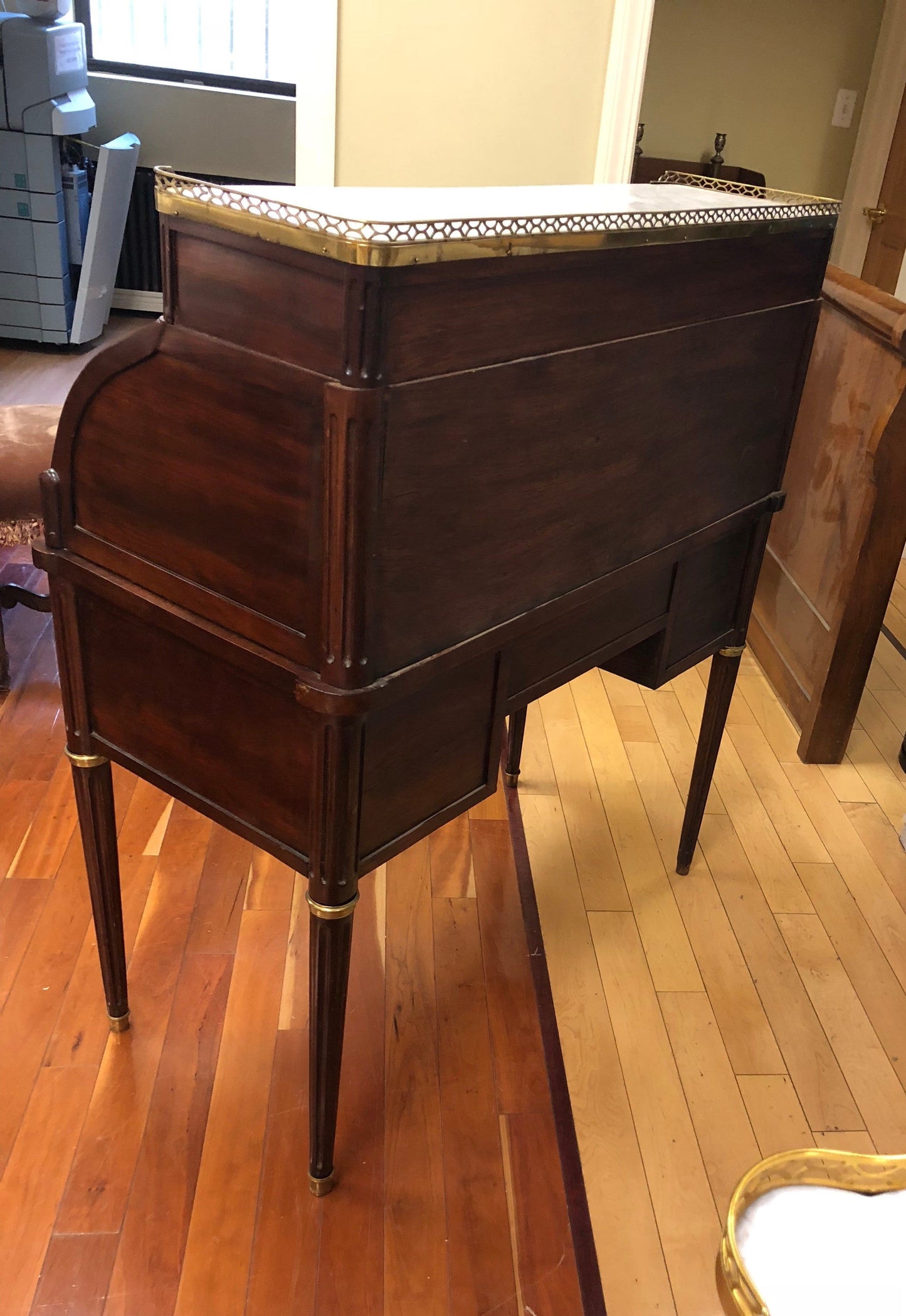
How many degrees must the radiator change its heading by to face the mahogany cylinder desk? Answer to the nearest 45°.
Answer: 0° — it already faces it

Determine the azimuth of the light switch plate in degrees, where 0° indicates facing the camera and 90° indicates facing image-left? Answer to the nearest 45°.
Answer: approximately 0°

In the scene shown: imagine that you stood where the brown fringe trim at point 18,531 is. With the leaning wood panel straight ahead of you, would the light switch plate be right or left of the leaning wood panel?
left

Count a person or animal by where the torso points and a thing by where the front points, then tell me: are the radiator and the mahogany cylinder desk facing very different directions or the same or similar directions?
very different directions

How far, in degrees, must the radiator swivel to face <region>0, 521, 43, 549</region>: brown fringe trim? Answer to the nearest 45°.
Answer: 0° — it already faces it

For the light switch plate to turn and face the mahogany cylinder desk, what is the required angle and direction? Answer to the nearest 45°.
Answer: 0° — it already faces it

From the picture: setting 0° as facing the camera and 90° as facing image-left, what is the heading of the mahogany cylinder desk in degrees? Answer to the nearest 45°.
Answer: approximately 135°

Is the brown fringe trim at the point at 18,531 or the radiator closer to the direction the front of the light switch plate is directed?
the brown fringe trim

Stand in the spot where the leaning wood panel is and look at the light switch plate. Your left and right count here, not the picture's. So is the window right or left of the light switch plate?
left

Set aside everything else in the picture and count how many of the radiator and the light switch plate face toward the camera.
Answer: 2

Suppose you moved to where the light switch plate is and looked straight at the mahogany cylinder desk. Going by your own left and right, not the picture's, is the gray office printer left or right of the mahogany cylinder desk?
right
